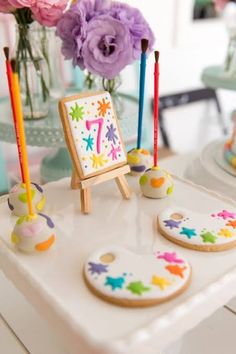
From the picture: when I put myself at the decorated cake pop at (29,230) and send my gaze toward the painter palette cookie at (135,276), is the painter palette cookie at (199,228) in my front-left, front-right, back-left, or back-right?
front-left

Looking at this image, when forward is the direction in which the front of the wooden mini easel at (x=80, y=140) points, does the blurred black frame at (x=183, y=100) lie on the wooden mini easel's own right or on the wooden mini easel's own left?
on the wooden mini easel's own left

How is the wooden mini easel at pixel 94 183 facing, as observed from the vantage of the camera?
facing the viewer and to the right of the viewer
